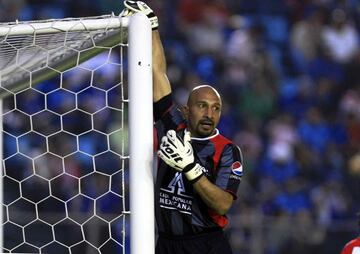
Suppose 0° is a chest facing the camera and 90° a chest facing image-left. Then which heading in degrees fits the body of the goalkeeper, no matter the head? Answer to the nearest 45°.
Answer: approximately 45°
